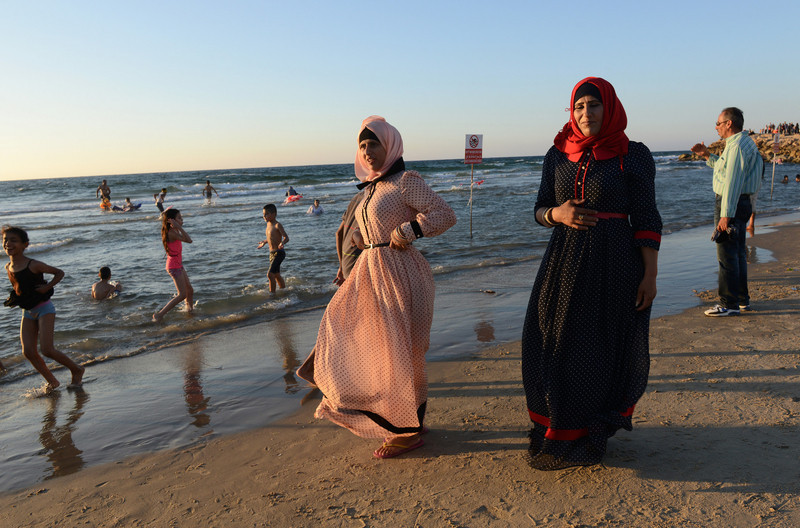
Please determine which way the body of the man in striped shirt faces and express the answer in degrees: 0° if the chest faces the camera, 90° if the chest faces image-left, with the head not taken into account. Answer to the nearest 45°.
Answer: approximately 90°

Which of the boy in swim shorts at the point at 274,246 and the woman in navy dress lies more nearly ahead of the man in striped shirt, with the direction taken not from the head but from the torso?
the boy in swim shorts

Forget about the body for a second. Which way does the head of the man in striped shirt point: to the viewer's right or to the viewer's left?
to the viewer's left

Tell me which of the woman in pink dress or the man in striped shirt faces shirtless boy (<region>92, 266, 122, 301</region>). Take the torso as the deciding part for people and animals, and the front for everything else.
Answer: the man in striped shirt

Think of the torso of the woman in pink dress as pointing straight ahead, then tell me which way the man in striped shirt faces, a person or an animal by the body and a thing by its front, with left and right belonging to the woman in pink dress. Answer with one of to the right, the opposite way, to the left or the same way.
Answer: to the right

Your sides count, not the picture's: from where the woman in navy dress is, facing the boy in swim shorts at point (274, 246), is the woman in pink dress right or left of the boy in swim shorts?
left

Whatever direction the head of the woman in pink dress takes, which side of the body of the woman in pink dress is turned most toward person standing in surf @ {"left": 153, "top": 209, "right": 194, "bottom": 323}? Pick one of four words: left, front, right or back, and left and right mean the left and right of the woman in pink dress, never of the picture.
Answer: right

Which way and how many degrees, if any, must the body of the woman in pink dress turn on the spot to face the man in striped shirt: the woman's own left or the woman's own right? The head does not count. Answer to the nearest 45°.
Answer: approximately 180°
